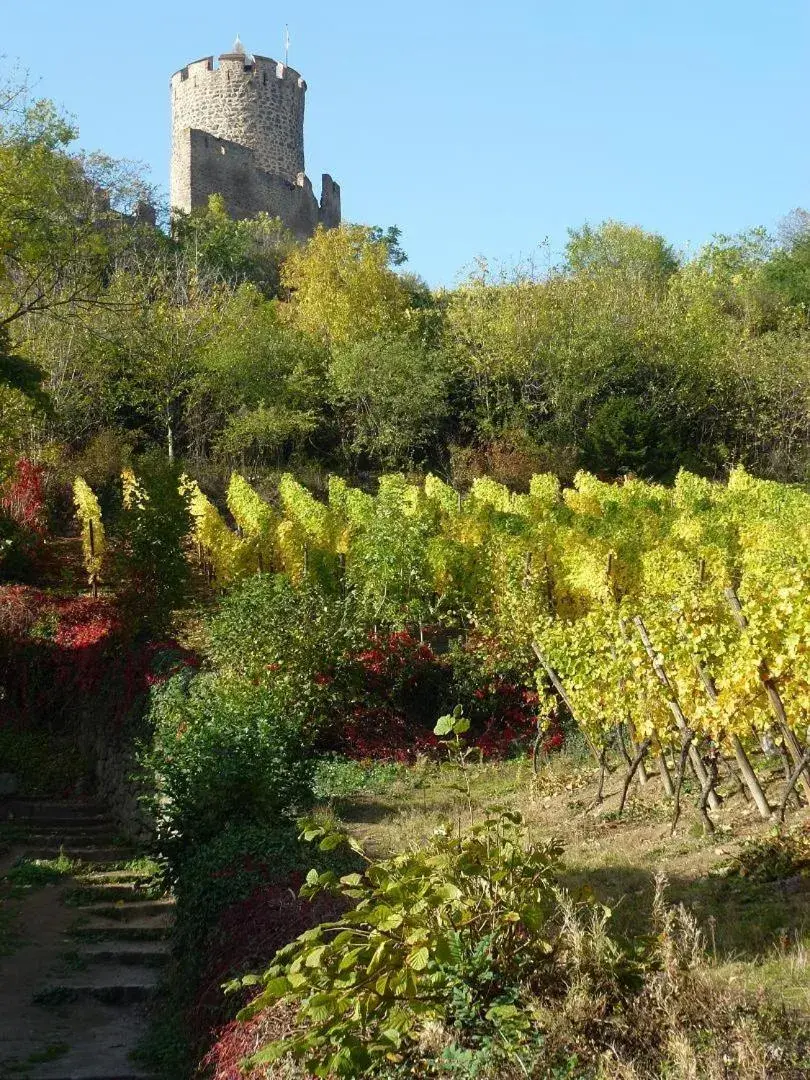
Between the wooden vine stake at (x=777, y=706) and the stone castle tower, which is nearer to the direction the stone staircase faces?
the wooden vine stake

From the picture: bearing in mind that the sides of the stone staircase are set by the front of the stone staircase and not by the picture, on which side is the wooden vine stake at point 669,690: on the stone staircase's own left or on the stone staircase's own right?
on the stone staircase's own left

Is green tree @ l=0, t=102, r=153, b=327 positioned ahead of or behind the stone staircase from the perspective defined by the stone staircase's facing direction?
behind

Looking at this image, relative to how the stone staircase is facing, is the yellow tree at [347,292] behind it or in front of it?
behind

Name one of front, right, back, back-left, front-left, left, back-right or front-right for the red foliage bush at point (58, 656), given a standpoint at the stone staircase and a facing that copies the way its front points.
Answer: back

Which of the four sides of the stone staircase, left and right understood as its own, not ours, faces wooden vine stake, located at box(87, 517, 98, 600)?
back

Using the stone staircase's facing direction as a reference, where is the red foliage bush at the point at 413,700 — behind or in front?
behind

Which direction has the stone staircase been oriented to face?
toward the camera

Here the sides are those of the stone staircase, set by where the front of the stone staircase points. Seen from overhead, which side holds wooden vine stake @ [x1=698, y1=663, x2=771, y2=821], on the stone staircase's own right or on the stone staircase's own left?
on the stone staircase's own left

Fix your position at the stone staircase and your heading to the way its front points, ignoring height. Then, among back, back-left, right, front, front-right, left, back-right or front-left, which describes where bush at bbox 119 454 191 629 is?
back

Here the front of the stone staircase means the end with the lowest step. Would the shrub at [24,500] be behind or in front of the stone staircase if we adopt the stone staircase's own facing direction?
behind

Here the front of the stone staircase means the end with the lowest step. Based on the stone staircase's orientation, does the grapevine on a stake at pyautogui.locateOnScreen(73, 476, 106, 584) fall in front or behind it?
behind
